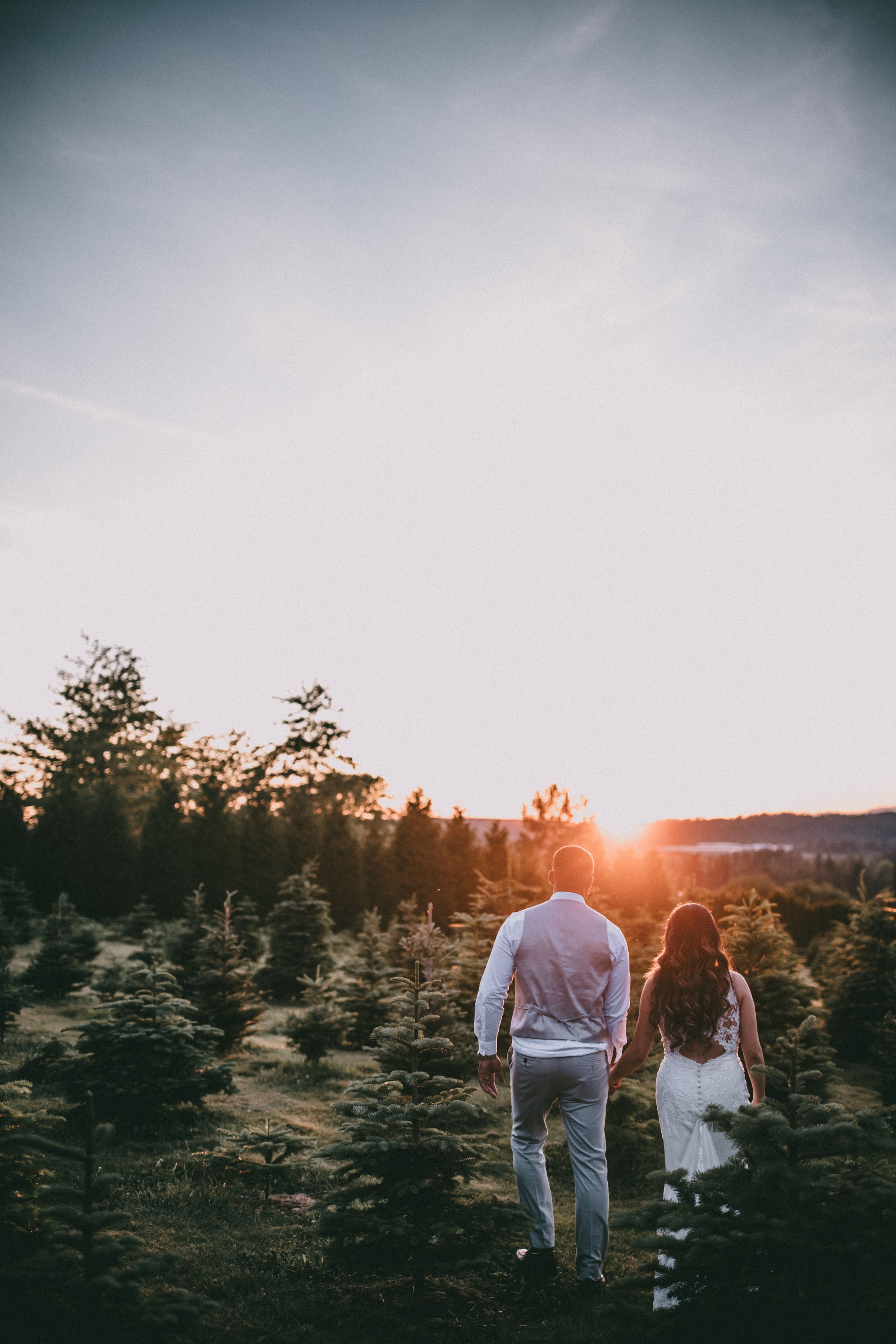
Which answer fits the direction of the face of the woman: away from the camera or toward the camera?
away from the camera

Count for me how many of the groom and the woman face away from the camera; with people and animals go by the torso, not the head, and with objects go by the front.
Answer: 2

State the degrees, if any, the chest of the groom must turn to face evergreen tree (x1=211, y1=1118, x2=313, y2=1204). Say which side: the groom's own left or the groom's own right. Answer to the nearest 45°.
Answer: approximately 45° to the groom's own left

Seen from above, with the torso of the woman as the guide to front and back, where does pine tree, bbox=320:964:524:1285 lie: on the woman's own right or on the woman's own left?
on the woman's own left

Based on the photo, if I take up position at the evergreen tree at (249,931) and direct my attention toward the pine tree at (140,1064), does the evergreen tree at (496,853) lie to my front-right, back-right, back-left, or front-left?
back-left

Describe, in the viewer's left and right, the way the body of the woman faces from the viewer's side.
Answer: facing away from the viewer

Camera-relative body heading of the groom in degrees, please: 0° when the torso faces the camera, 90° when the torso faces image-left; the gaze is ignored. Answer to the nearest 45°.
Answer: approximately 180°

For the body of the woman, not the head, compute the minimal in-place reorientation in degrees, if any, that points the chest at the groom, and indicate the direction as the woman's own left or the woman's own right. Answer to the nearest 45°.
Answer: approximately 90° to the woman's own left

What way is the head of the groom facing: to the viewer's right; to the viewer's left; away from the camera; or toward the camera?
away from the camera
